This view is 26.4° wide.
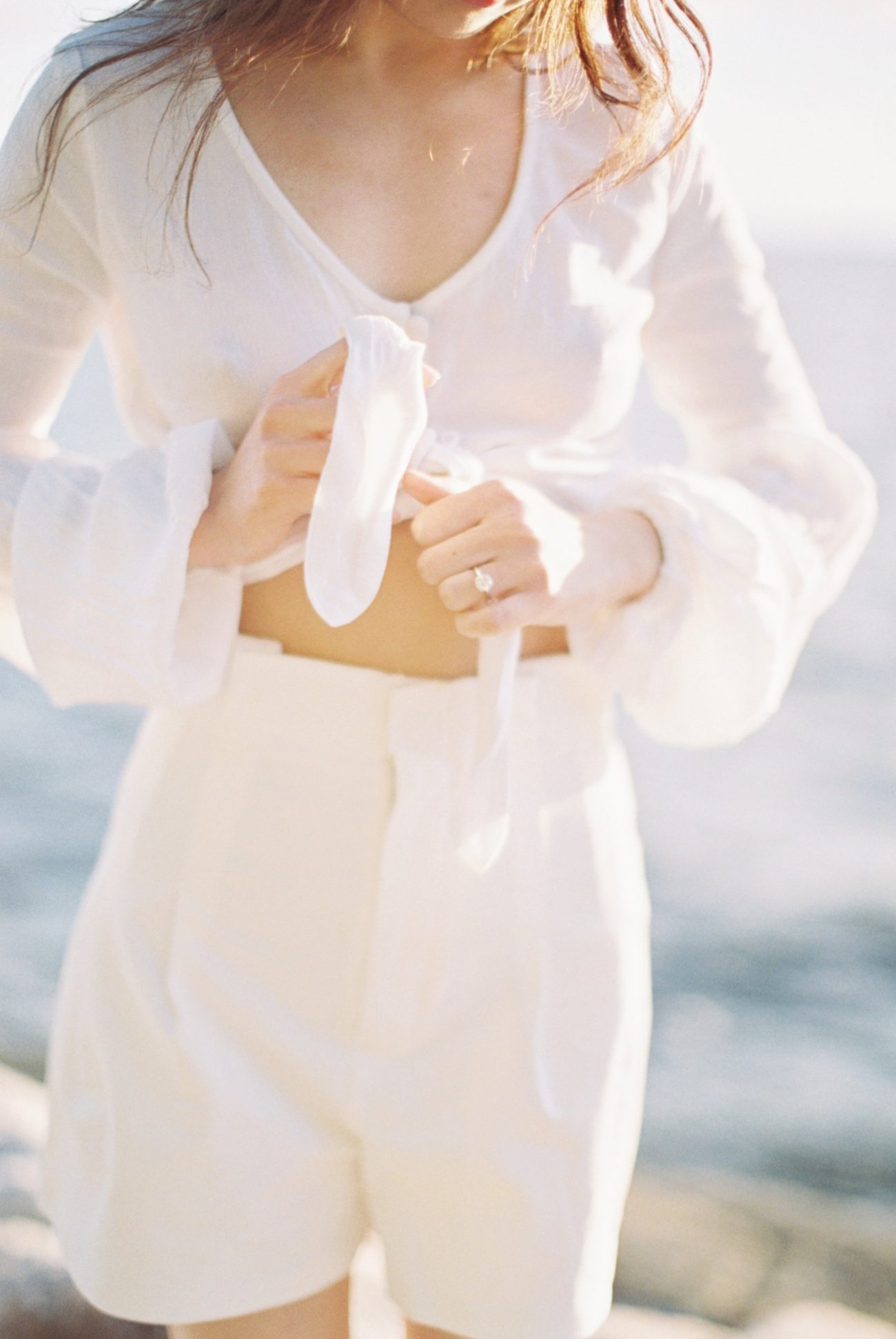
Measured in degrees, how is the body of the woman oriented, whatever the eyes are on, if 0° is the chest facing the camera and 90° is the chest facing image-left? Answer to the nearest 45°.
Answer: approximately 0°
